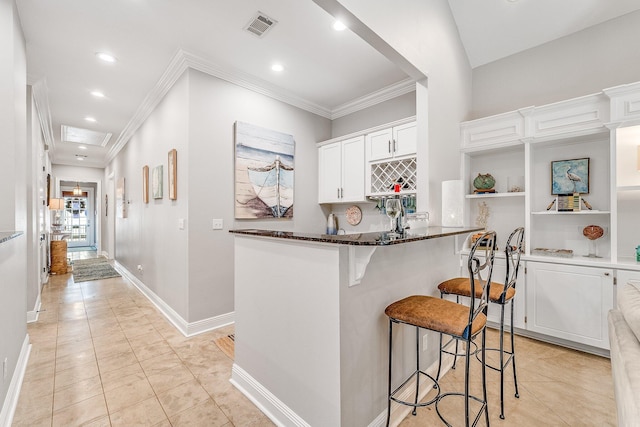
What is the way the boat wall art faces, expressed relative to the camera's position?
facing the viewer and to the right of the viewer

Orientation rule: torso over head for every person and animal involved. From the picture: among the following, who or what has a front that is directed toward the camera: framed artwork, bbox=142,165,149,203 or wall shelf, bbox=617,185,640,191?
the wall shelf

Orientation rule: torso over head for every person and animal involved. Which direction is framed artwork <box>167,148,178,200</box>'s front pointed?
to the viewer's left

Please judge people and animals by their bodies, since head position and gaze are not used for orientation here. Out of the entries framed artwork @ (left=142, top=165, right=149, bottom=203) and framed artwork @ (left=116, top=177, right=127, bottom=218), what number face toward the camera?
0

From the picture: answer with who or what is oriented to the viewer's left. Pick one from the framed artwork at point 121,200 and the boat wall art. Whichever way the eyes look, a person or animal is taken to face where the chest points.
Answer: the framed artwork

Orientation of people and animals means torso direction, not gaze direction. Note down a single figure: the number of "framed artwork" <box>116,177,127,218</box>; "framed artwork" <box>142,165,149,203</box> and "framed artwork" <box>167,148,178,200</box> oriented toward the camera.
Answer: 0

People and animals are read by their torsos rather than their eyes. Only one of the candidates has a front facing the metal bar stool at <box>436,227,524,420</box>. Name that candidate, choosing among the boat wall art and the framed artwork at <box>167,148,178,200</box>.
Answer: the boat wall art

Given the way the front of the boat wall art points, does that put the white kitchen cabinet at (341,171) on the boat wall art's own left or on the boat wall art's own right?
on the boat wall art's own left
